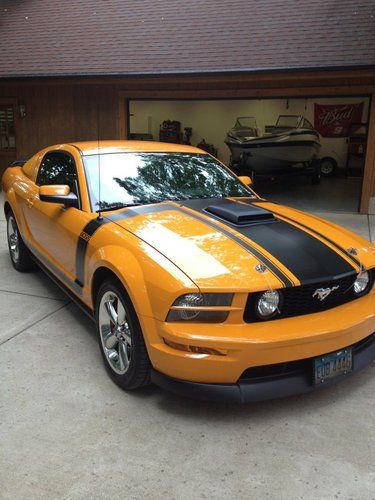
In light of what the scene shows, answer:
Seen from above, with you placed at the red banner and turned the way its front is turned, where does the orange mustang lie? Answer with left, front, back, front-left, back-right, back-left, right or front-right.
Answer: front

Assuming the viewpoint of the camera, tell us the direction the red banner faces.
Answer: facing the viewer

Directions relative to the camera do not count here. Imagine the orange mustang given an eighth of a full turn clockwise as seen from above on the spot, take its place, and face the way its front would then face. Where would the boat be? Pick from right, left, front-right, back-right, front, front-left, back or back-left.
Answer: back

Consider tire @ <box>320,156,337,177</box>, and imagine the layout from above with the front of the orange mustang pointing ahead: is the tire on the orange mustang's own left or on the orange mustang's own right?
on the orange mustang's own left

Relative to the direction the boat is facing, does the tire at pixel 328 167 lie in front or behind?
behind

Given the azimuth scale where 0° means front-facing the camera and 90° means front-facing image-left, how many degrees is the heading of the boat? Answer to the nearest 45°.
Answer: approximately 45°

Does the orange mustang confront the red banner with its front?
no

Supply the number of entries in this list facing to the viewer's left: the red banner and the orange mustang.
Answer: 0

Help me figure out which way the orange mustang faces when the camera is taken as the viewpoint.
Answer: facing the viewer and to the right of the viewer

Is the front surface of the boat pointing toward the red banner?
no
